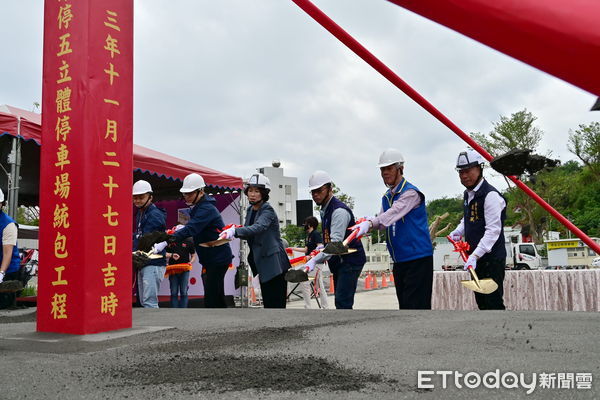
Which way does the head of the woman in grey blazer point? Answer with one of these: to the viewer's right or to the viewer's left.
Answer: to the viewer's left

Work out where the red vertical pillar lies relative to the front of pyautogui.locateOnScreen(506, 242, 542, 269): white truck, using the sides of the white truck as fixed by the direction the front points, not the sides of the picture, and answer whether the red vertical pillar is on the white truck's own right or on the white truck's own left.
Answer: on the white truck's own right

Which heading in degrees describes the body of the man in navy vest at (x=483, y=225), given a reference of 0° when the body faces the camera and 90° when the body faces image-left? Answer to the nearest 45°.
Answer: approximately 45°

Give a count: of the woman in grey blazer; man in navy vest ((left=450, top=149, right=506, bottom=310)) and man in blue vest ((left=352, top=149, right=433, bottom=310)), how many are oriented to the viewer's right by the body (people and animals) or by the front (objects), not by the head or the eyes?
0

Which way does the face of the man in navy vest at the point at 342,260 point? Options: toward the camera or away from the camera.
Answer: toward the camera

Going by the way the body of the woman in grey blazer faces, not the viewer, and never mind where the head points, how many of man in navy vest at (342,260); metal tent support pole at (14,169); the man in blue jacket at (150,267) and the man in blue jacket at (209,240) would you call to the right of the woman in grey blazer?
3

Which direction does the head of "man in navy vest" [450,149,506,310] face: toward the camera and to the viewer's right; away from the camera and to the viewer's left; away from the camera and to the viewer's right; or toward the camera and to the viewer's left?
toward the camera and to the viewer's left

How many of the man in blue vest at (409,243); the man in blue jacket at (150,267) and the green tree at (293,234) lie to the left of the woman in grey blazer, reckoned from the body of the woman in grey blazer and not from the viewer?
1

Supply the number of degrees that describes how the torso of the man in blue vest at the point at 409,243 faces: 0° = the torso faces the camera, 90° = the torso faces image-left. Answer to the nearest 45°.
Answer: approximately 45°

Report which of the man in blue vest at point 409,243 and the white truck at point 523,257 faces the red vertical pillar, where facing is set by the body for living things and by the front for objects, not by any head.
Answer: the man in blue vest

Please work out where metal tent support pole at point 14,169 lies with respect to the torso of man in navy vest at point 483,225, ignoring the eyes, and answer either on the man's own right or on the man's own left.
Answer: on the man's own right
